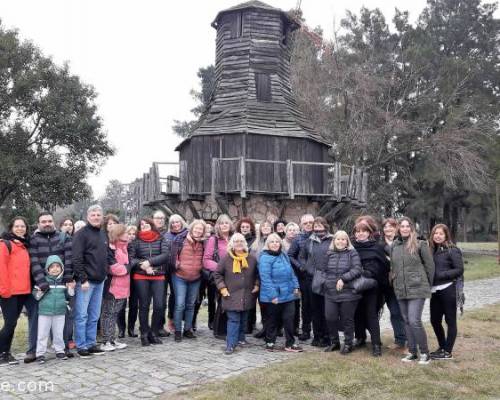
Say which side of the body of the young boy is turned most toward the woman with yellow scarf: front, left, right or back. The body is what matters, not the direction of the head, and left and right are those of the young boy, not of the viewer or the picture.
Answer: left

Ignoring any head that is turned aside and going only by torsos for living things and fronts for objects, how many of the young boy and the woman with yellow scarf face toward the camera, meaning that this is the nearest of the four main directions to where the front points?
2

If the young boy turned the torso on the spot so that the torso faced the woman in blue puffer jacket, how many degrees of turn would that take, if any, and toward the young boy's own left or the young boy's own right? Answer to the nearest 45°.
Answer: approximately 90° to the young boy's own left

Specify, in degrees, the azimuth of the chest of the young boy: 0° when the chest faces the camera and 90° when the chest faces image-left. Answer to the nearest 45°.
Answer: approximately 0°

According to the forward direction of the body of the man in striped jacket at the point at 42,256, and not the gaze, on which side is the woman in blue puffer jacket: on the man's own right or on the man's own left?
on the man's own left

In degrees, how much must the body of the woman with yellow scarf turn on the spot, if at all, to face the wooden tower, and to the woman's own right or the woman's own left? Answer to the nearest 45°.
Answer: approximately 180°

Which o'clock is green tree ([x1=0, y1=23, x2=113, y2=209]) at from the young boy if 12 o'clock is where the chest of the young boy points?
The green tree is roughly at 6 o'clock from the young boy.
